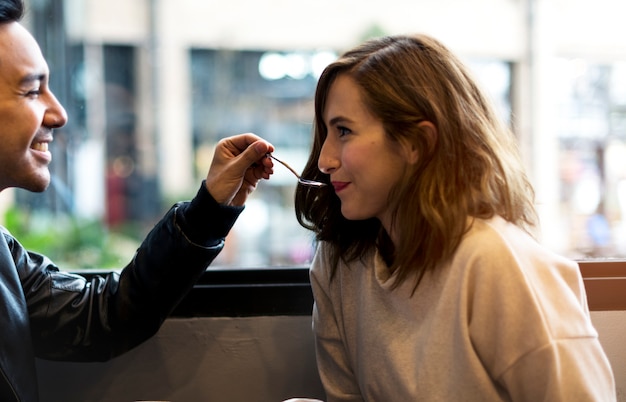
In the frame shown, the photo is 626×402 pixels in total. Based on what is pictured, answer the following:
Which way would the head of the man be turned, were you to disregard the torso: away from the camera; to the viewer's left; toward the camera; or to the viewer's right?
to the viewer's right

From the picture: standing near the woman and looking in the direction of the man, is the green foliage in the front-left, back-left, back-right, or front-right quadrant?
front-right

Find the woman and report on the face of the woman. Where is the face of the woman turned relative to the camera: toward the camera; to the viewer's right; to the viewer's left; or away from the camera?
to the viewer's left

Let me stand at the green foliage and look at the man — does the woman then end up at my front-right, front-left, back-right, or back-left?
front-left

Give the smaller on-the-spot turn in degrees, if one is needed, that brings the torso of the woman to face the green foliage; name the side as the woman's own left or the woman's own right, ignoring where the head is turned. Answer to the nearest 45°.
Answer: approximately 90° to the woman's own right
